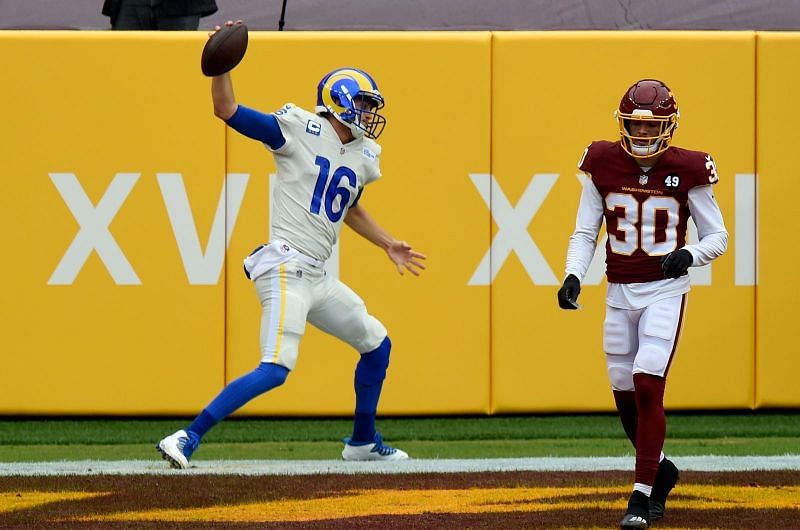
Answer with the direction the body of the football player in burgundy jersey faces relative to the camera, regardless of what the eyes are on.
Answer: toward the camera

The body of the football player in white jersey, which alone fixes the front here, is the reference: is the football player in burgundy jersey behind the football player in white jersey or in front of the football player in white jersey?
in front

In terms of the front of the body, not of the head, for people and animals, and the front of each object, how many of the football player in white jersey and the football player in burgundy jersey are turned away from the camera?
0

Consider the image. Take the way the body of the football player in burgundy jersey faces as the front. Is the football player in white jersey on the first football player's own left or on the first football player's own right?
on the first football player's own right

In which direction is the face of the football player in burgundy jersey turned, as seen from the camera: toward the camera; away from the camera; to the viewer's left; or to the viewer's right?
toward the camera
